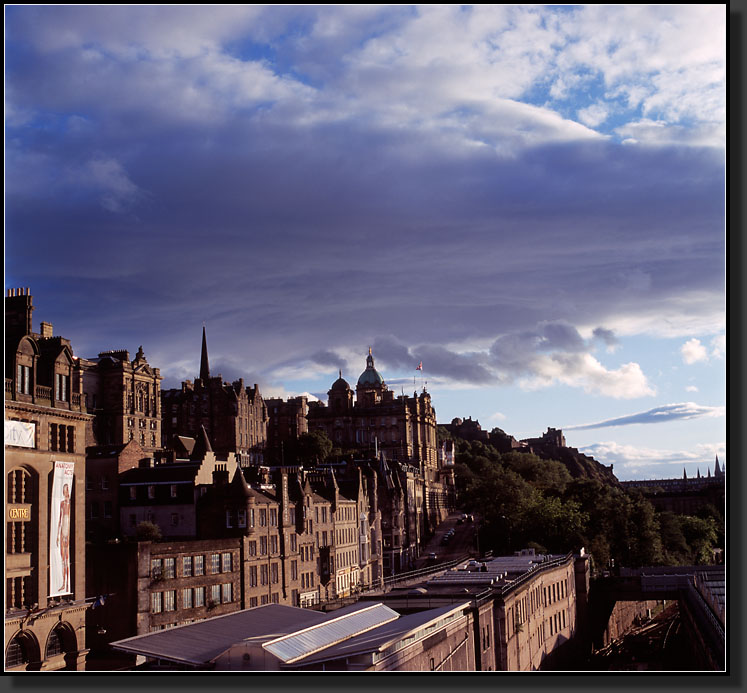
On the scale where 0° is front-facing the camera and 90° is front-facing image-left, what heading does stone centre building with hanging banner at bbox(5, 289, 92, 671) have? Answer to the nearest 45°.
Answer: approximately 315°
